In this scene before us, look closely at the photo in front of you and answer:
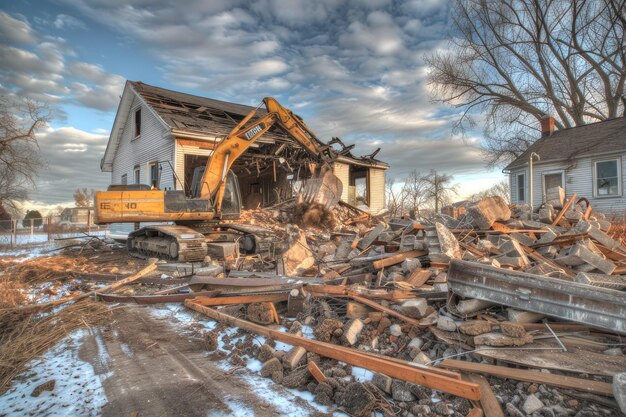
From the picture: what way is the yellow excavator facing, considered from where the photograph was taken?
facing to the right of the viewer

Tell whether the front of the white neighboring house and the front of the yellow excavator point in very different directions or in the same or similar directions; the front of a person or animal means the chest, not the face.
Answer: very different directions

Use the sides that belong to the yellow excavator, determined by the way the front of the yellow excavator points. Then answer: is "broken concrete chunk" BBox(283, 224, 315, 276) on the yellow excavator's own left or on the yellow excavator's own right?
on the yellow excavator's own right

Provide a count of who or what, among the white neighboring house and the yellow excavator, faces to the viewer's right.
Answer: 1

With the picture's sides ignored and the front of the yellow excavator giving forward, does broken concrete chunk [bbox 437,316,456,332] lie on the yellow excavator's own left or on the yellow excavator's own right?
on the yellow excavator's own right

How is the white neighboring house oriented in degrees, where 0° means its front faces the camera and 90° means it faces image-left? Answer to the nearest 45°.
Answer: approximately 45°

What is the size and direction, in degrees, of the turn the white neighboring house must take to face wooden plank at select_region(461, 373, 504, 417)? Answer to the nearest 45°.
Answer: approximately 45° to its left

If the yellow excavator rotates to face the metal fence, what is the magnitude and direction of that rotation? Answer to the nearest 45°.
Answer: approximately 135° to its left
